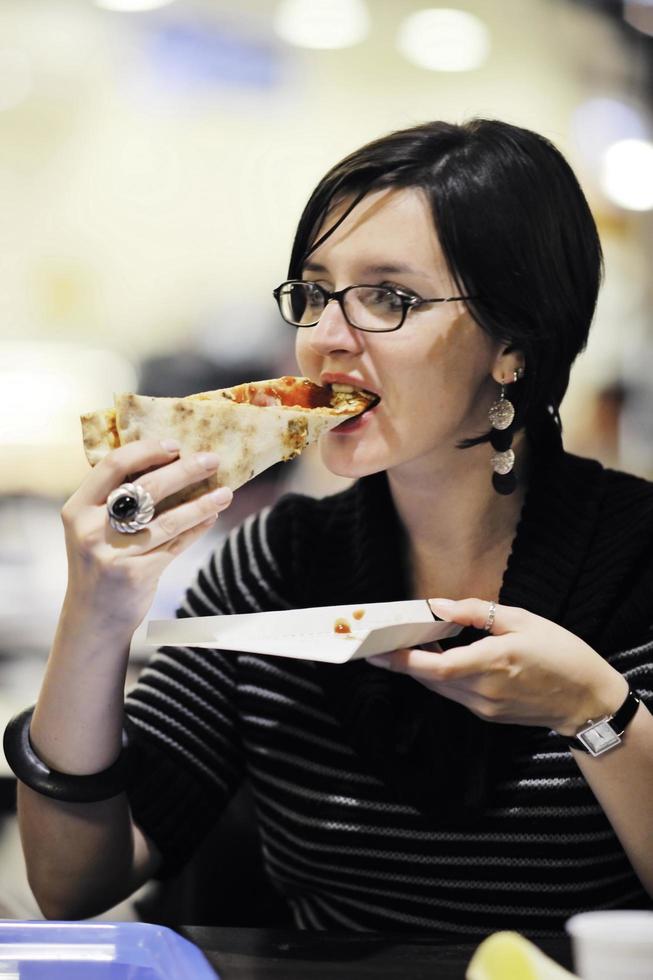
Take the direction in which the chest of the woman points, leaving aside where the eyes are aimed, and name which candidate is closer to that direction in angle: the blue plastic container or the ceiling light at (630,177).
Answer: the blue plastic container

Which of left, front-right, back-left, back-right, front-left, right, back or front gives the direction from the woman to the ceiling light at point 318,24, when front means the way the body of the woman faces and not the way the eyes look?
back-right

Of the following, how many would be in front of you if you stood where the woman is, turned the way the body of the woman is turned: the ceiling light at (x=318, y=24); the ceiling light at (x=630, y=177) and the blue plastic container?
1

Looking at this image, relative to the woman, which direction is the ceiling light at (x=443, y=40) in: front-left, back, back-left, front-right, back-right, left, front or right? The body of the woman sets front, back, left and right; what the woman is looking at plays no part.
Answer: back-right

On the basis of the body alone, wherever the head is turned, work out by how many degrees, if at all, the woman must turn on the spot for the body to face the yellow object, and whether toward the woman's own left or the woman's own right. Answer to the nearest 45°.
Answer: approximately 45° to the woman's own left

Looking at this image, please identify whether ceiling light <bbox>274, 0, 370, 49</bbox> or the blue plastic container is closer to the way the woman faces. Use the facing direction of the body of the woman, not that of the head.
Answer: the blue plastic container

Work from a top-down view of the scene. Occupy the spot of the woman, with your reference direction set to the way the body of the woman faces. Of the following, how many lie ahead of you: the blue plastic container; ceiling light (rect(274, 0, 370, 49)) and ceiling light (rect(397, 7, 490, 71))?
1

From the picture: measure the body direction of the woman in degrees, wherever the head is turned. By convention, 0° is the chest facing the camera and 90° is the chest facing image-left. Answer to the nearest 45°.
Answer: approximately 45°

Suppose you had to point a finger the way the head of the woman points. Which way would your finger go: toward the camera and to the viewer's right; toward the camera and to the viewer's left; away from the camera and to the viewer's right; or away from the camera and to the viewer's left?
toward the camera and to the viewer's left

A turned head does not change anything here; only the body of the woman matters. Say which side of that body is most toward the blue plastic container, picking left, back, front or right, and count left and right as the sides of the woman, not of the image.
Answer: front

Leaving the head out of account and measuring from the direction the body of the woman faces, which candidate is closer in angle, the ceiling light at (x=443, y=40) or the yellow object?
the yellow object

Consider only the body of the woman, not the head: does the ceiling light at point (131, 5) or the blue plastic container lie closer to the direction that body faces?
the blue plastic container
